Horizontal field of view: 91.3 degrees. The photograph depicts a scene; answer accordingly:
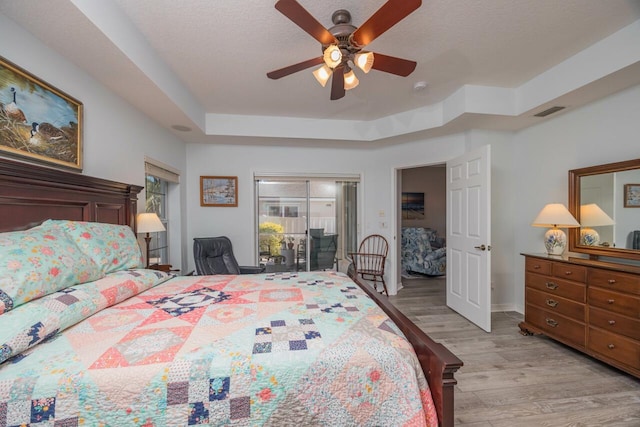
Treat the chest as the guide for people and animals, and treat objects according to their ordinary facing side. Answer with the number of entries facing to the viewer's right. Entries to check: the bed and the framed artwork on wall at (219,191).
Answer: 1

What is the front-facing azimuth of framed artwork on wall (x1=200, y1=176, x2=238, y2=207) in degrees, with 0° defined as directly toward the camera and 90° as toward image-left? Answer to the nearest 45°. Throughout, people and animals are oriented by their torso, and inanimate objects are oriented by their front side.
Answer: approximately 0°

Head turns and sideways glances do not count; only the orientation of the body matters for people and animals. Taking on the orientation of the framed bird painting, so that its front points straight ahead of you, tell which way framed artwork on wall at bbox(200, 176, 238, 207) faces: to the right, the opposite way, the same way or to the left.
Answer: to the right

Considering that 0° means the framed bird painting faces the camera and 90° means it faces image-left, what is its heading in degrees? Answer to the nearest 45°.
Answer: approximately 315°

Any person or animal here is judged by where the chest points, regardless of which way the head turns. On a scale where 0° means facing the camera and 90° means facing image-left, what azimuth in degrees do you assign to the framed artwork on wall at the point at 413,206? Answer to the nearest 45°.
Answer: approximately 0°

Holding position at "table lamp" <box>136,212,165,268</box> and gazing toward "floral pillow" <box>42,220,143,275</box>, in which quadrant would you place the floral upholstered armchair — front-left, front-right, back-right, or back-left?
back-left

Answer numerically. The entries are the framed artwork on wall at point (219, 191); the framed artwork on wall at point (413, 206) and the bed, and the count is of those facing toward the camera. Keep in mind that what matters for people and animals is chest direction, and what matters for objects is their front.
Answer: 2

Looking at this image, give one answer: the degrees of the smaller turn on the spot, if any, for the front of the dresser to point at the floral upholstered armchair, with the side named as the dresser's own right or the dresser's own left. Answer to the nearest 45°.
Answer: approximately 90° to the dresser's own right

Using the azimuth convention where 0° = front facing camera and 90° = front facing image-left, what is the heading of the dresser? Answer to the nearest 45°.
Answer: approximately 45°

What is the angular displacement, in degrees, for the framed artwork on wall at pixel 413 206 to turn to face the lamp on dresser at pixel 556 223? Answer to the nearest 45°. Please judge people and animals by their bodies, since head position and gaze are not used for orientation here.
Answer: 0° — it already faces it

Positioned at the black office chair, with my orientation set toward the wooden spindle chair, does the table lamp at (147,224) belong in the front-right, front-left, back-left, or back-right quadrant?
back-right

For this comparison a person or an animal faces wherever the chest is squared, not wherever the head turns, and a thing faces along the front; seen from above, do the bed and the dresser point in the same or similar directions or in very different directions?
very different directions

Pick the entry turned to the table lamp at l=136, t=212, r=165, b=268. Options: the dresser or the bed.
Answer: the dresser

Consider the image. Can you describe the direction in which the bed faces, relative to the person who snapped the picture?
facing to the right of the viewer
